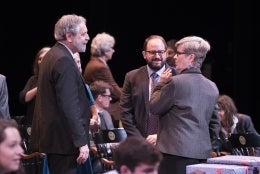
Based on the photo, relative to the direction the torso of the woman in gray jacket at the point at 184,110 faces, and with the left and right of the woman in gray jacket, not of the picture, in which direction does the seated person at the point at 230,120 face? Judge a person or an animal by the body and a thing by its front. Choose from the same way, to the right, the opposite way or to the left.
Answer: to the left

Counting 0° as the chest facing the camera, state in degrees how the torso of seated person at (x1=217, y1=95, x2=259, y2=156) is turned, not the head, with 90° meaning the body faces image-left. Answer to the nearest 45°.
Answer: approximately 45°

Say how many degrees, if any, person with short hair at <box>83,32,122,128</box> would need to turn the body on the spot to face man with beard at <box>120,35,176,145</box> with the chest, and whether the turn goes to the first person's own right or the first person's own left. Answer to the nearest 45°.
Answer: approximately 135° to the first person's own right

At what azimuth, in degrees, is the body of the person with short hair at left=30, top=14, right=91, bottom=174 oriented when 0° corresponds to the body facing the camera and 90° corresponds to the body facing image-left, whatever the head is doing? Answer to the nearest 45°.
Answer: approximately 270°

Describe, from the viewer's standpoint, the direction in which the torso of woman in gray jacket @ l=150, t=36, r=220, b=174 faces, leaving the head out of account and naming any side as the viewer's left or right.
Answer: facing away from the viewer and to the left of the viewer

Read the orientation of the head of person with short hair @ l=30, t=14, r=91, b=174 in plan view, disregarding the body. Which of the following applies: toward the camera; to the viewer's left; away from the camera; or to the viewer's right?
to the viewer's right

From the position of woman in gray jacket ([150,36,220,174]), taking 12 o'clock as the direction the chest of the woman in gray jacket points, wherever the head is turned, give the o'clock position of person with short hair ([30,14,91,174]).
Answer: The person with short hair is roughly at 10 o'clock from the woman in gray jacket.
